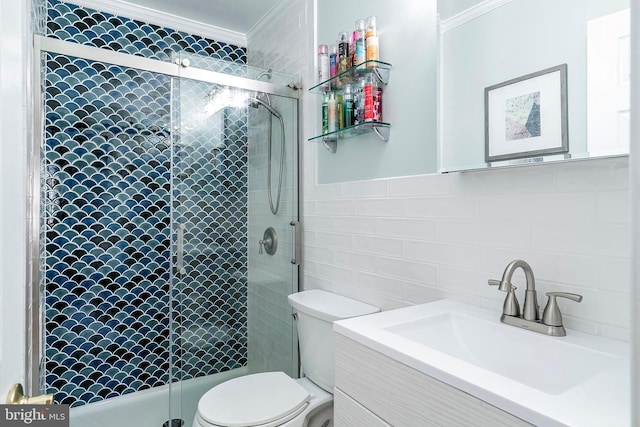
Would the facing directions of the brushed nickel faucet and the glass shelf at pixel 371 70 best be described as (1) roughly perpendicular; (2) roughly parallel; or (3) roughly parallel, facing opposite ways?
roughly parallel

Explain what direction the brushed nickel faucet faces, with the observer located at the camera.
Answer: facing the viewer and to the left of the viewer

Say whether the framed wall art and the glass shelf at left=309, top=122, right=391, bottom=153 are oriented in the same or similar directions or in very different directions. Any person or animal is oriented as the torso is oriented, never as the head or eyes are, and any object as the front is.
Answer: same or similar directions

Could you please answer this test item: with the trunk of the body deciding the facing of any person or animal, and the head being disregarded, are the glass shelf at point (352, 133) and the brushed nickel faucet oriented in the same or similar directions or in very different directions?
same or similar directions

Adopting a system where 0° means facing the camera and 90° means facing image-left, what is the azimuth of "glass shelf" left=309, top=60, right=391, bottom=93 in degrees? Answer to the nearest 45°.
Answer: approximately 45°

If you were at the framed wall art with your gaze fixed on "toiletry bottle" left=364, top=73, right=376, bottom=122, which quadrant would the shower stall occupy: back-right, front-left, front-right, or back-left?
front-left

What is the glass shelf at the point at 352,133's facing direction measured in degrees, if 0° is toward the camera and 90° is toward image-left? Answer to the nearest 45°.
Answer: approximately 45°

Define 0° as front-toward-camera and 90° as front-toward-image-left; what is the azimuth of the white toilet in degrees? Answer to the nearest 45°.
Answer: approximately 45°

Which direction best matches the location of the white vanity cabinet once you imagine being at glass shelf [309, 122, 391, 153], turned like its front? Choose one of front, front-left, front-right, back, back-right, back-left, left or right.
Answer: front-left

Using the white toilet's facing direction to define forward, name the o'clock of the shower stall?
The shower stall is roughly at 3 o'clock from the white toilet.

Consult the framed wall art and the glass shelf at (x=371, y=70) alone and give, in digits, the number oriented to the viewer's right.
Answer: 0

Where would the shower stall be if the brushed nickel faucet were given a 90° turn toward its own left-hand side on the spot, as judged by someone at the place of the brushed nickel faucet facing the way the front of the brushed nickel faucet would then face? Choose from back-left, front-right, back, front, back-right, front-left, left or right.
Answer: back-right

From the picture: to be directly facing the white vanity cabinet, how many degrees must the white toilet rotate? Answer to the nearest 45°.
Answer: approximately 45° to its left
